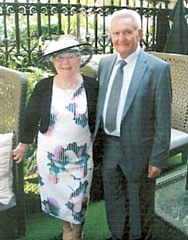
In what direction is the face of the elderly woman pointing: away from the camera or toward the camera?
toward the camera

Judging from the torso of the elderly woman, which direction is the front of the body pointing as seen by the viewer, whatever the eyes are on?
toward the camera

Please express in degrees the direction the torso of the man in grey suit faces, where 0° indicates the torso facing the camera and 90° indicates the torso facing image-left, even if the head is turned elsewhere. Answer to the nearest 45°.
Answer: approximately 45°

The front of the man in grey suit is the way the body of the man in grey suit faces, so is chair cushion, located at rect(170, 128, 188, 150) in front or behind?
behind

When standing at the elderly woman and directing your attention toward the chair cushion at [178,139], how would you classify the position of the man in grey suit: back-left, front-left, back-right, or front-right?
front-right

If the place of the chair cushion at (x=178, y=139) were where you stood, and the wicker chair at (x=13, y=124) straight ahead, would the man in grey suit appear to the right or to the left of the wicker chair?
left

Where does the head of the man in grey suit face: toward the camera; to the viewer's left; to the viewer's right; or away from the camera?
toward the camera

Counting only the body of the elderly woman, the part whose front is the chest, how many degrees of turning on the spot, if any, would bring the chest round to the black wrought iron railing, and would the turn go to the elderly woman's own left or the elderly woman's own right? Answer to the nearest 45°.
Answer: approximately 180°

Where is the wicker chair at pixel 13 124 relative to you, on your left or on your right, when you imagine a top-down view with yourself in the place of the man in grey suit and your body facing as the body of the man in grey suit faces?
on your right

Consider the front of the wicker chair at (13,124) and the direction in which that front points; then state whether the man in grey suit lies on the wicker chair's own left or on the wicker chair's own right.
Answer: on the wicker chair's own left

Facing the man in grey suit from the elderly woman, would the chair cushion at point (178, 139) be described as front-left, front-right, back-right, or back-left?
front-left

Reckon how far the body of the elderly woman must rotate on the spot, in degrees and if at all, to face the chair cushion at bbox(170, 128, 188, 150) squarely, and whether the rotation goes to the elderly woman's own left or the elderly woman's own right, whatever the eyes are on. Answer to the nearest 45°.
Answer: approximately 135° to the elderly woman's own left
